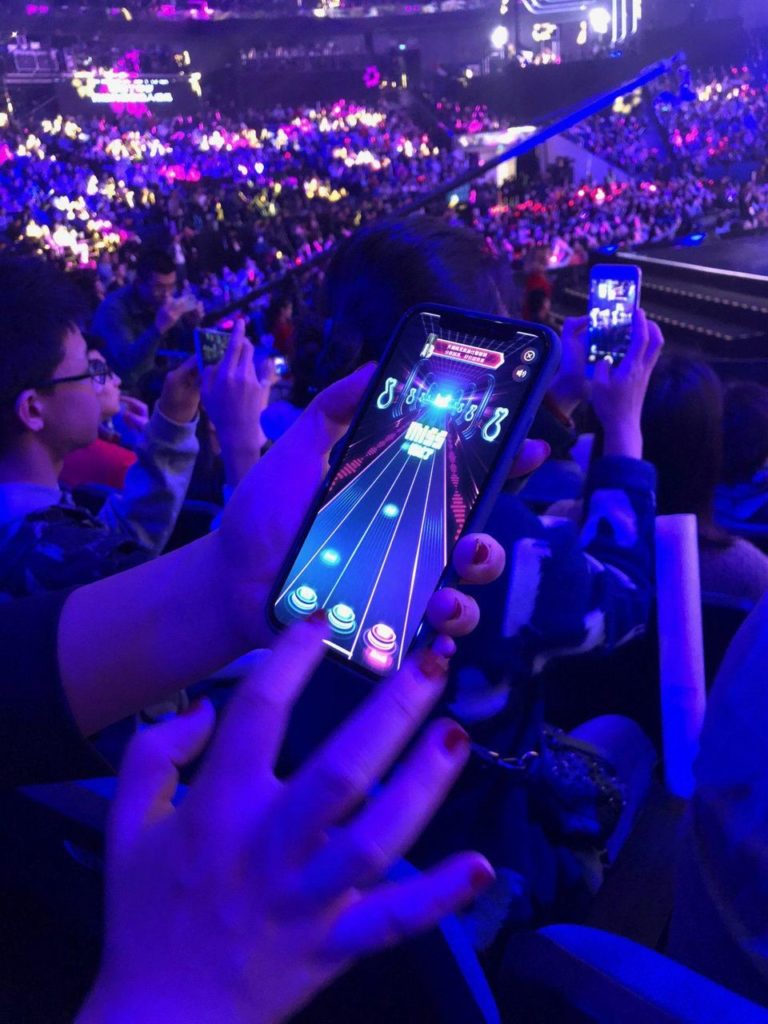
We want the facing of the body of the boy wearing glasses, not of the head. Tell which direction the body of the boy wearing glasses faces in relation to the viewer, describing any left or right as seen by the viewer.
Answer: facing away from the viewer and to the right of the viewer

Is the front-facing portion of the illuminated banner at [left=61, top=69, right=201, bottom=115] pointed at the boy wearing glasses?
yes

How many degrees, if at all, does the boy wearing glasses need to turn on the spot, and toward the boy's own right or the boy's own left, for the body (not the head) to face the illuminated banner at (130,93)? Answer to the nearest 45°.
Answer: approximately 45° to the boy's own left

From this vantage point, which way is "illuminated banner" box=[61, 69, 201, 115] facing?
toward the camera

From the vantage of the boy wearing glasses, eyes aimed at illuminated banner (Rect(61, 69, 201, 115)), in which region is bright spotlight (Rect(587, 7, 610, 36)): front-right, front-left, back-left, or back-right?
front-right

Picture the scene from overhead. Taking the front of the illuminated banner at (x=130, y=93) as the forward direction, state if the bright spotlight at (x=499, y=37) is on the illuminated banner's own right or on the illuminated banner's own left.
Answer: on the illuminated banner's own left

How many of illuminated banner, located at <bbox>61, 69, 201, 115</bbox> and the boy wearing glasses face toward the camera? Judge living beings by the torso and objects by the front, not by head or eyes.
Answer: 1

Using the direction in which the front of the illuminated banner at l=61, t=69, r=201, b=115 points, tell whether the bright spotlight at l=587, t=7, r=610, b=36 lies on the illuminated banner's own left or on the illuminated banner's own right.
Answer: on the illuminated banner's own left

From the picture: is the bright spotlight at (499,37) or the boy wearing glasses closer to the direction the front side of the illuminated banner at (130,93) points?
the boy wearing glasses

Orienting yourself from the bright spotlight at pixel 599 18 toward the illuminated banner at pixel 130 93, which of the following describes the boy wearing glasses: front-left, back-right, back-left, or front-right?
front-left

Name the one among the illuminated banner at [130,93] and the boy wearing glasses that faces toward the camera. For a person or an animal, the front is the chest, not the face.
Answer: the illuminated banner
